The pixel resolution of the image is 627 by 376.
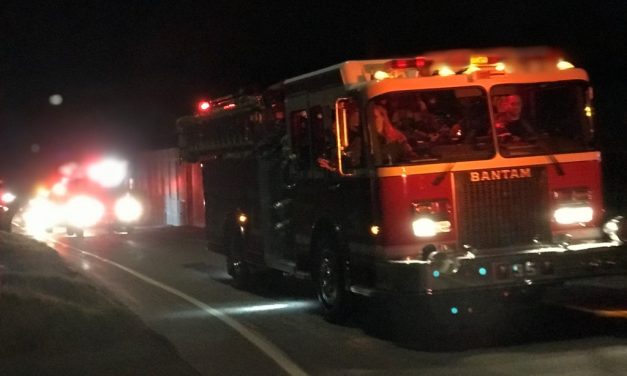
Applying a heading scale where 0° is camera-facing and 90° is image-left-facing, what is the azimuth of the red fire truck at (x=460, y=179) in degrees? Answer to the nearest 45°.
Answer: approximately 315°
